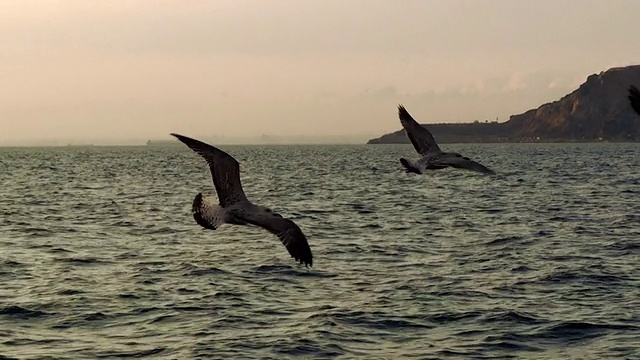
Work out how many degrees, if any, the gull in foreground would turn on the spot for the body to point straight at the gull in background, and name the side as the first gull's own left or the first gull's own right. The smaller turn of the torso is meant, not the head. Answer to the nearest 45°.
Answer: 0° — it already faces it

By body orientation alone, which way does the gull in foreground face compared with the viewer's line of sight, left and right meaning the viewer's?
facing away from the viewer and to the right of the viewer

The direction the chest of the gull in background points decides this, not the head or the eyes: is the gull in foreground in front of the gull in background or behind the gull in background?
behind

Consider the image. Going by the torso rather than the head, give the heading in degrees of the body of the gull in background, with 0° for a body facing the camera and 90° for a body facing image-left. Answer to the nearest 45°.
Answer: approximately 225°
